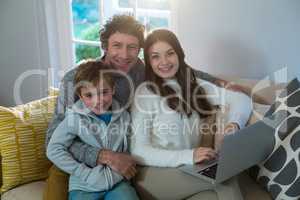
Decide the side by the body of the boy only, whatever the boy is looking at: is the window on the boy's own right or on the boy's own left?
on the boy's own left

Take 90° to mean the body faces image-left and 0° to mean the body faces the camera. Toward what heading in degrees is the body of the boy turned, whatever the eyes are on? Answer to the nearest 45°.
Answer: approximately 315°

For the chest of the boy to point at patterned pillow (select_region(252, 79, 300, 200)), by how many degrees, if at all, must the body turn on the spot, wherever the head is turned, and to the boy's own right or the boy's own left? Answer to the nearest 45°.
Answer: approximately 45° to the boy's own left
